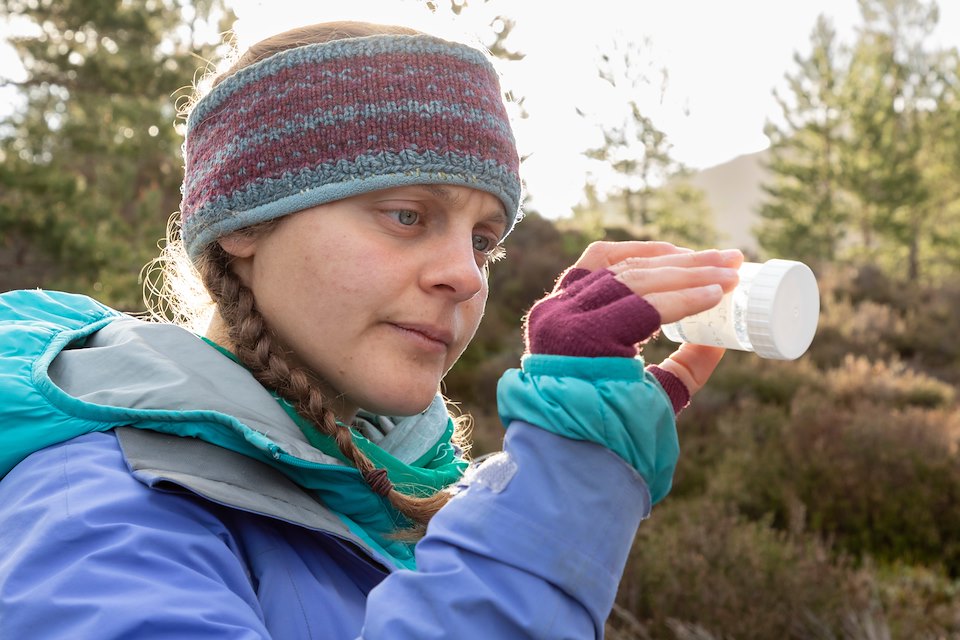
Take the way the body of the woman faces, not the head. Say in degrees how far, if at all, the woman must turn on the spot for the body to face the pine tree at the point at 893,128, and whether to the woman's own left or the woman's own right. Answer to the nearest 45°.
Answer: approximately 90° to the woman's own left

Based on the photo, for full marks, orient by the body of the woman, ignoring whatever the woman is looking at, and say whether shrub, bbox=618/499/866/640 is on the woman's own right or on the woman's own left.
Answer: on the woman's own left

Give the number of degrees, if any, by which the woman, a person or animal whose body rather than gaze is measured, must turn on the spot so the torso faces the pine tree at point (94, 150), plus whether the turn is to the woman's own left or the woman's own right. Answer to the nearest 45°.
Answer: approximately 135° to the woman's own left

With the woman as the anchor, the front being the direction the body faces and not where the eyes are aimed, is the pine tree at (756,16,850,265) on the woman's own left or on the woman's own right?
on the woman's own left
